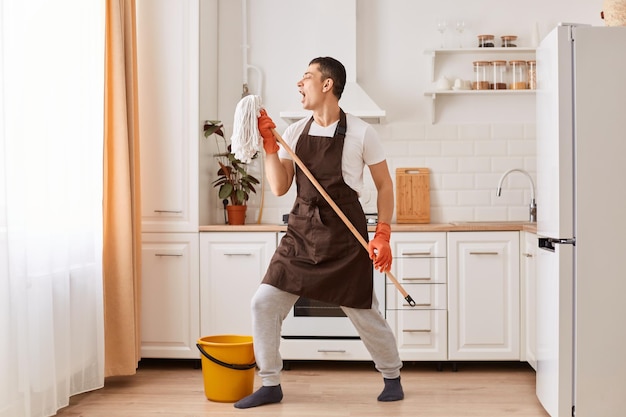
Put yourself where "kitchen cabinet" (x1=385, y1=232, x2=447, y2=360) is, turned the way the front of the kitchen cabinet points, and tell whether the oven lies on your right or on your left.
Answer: on your right

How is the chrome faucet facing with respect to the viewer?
to the viewer's left

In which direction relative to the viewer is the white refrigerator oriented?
to the viewer's left

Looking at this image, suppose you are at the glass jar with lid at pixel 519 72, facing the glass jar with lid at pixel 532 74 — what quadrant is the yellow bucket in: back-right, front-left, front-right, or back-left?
back-right

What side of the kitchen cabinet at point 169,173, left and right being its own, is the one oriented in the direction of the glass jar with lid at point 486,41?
left

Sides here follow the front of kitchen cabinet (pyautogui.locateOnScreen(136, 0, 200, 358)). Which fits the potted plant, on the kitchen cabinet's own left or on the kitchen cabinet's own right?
on the kitchen cabinet's own left

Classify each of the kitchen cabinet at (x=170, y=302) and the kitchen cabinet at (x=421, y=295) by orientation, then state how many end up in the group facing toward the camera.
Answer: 2
